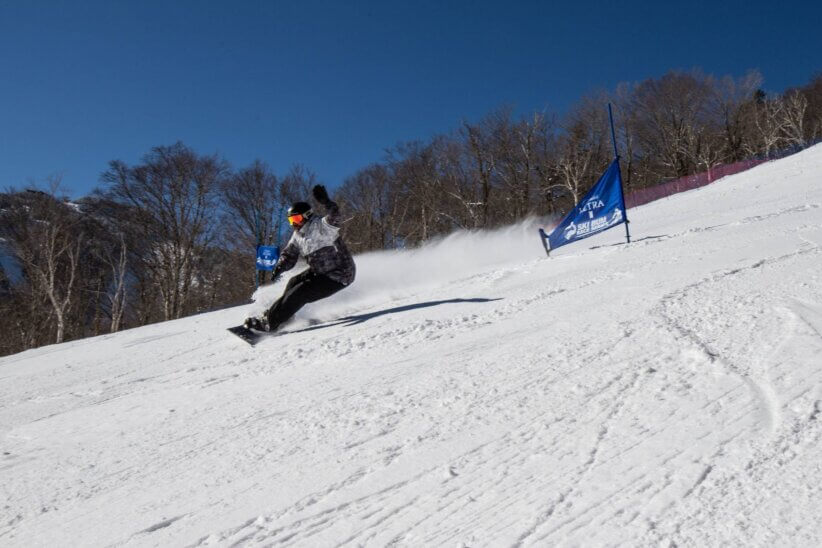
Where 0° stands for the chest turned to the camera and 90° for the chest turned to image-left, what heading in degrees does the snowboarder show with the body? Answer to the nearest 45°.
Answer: approximately 45°

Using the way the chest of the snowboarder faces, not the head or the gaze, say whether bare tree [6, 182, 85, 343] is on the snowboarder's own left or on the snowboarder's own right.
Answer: on the snowboarder's own right

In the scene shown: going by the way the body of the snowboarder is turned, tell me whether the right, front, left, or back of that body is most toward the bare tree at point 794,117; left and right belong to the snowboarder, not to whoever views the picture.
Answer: back

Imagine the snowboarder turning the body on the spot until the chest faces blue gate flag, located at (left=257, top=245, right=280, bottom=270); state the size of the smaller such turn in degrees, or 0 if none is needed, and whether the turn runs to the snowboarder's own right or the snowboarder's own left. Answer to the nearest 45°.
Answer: approximately 135° to the snowboarder's own right

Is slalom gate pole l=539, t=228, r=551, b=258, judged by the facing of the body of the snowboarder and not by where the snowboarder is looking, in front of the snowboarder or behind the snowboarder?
behind
